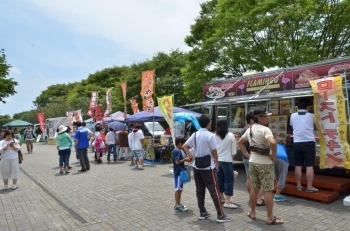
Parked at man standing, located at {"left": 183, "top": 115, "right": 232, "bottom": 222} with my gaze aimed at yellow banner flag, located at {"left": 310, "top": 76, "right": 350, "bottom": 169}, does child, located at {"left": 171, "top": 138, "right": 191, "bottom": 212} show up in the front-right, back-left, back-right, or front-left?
back-left

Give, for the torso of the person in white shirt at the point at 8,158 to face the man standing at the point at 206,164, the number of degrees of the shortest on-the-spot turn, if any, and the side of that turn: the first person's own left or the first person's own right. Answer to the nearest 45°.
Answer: approximately 45° to the first person's own left

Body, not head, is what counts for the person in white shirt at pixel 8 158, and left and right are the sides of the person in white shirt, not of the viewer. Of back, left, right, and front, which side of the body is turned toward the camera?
front

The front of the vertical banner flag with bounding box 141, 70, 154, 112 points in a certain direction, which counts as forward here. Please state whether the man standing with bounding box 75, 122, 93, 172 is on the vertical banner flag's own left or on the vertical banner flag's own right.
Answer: on the vertical banner flag's own right

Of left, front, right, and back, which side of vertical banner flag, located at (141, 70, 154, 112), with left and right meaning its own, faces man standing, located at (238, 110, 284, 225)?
front

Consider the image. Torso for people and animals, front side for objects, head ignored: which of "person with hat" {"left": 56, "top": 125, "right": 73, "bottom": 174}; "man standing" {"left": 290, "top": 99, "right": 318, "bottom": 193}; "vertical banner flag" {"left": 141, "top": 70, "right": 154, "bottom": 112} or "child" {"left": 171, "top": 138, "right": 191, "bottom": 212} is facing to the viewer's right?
the child

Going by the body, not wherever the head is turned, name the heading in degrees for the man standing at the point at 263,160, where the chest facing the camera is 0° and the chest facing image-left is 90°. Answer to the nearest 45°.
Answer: approximately 225°

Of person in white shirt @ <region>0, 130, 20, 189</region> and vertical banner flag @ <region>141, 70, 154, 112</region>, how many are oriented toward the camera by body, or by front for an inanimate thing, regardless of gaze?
2

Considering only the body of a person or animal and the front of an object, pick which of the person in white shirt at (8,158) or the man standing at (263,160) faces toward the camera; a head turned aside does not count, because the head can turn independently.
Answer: the person in white shirt

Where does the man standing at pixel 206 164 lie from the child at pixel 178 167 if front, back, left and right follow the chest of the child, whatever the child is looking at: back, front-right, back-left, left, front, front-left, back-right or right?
front-right

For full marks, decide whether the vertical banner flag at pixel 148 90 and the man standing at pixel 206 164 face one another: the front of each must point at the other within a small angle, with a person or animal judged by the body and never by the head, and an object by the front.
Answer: no

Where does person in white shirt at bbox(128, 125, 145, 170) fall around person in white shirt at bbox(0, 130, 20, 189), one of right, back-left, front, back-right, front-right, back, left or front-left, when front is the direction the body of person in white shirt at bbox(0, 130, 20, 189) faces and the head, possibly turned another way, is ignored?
left

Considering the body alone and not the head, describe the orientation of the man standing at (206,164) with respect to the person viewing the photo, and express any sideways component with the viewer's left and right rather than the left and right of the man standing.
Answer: facing away from the viewer and to the right of the viewer

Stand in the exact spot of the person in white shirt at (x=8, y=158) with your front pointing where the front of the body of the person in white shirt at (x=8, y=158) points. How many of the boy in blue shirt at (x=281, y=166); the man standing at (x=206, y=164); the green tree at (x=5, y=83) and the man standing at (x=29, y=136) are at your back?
2

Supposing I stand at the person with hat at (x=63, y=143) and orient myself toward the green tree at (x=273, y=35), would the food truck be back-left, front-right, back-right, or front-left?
front-right

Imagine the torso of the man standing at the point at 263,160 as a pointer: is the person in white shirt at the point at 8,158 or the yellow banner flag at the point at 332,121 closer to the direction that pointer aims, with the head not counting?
the yellow banner flag
